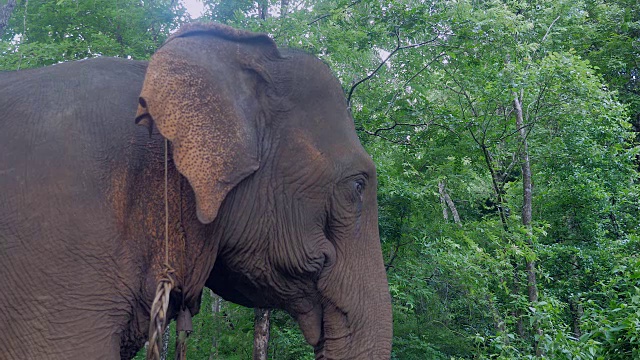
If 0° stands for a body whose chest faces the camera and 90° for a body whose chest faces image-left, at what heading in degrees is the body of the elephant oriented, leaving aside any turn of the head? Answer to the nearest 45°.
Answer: approximately 270°

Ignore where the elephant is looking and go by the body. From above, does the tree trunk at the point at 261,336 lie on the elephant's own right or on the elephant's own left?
on the elephant's own left

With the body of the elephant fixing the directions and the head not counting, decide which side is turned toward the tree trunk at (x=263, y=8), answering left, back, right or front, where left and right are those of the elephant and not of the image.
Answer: left
